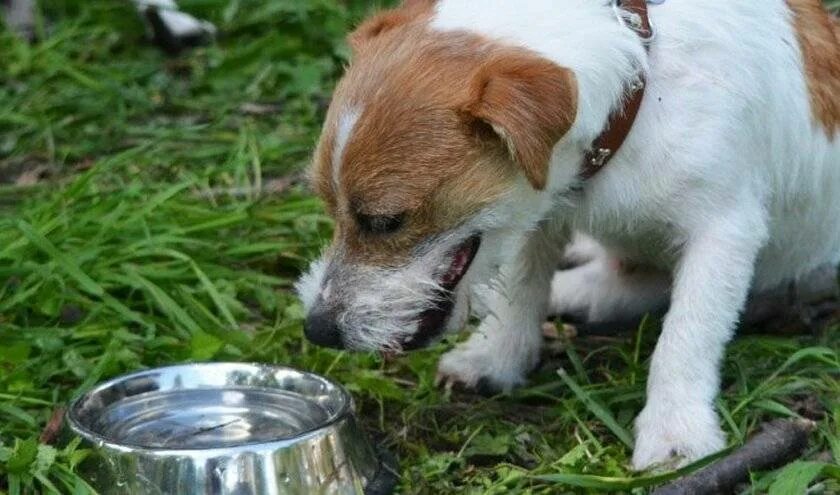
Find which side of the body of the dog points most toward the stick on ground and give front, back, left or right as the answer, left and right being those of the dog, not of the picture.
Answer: left

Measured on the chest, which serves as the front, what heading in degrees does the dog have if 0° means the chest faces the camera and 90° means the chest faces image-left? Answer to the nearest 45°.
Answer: approximately 45°

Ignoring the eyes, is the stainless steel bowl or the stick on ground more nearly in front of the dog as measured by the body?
the stainless steel bowl

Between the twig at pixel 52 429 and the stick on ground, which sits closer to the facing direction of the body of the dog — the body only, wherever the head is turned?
the twig

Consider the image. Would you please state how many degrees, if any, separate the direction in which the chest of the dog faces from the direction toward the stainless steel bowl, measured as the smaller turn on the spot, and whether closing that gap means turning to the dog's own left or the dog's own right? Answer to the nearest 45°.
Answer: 0° — it already faces it
